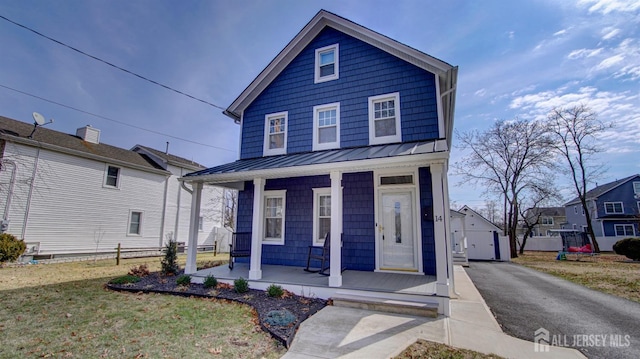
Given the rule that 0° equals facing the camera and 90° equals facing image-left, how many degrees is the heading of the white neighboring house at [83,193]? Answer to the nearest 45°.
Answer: approximately 45°

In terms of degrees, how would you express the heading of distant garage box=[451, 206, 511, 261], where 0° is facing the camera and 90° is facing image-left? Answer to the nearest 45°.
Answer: approximately 0°

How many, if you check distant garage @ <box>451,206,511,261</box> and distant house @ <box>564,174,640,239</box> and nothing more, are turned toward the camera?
2

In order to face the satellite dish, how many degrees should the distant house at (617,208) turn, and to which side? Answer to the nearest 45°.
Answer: approximately 45° to its right

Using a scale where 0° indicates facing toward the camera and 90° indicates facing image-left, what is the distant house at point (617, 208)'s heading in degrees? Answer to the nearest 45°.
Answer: approximately 0°

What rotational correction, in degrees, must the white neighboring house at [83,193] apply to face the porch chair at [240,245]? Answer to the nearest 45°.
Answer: approximately 90° to its left

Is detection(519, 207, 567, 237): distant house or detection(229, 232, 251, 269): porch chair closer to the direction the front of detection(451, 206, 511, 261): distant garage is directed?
the porch chair
